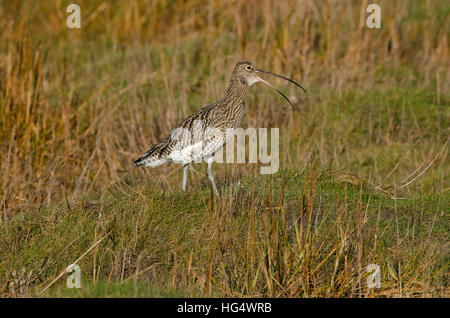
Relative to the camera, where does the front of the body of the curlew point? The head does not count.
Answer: to the viewer's right
